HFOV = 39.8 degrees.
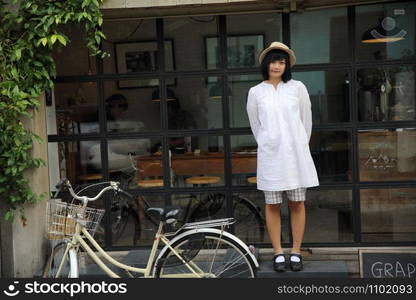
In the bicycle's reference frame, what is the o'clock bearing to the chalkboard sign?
The chalkboard sign is roughly at 6 o'clock from the bicycle.

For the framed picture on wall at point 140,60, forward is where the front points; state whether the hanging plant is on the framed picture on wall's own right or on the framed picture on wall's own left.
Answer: on the framed picture on wall's own right

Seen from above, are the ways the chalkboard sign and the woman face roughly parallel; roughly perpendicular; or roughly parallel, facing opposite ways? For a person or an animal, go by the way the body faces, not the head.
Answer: roughly parallel

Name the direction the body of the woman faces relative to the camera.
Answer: toward the camera

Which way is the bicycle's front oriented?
to the viewer's left

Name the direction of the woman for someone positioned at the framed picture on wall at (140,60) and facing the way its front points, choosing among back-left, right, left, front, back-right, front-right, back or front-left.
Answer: front-left

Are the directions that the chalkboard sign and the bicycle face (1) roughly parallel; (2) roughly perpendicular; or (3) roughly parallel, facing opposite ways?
roughly perpendicular

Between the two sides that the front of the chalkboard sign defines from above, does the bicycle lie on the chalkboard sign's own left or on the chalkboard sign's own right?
on the chalkboard sign's own right

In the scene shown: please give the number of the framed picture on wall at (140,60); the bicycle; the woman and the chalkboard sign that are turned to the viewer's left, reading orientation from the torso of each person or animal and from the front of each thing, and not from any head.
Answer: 1

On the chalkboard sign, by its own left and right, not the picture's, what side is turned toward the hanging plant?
right

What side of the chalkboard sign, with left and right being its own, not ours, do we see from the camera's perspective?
front

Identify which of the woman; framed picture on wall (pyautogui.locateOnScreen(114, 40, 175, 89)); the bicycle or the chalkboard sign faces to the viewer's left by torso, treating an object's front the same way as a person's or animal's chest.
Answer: the bicycle

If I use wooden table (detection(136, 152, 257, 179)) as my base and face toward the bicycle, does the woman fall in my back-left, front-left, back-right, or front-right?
front-left

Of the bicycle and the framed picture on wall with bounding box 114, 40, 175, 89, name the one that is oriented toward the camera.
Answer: the framed picture on wall

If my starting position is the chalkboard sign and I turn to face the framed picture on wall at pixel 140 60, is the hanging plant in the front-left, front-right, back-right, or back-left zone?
front-left

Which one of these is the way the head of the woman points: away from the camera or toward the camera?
toward the camera

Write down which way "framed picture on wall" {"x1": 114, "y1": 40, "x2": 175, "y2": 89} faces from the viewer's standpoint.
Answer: facing the viewer

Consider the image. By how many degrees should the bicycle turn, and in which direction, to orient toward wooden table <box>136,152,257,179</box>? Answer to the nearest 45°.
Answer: approximately 90° to its right
